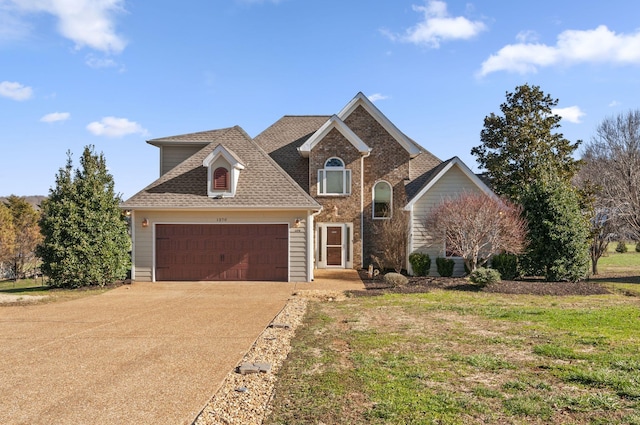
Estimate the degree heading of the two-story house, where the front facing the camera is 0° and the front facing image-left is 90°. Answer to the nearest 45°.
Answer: approximately 0°

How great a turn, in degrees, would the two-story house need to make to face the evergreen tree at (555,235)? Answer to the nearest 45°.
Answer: approximately 90° to its left

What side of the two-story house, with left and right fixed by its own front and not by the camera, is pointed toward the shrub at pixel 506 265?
left

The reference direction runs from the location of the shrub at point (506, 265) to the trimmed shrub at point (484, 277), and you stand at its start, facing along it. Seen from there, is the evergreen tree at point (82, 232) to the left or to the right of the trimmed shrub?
right

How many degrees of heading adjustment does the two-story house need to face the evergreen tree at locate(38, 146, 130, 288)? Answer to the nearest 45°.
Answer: approximately 45° to its right

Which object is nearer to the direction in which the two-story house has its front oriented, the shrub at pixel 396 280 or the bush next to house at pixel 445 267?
the shrub

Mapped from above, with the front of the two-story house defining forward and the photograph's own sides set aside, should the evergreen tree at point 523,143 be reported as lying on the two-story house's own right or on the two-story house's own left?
on the two-story house's own left

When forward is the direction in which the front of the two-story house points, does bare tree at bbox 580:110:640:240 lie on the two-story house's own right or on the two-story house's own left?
on the two-story house's own left
